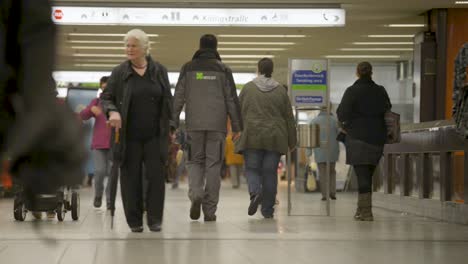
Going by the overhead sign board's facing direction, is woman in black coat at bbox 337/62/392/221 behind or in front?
in front

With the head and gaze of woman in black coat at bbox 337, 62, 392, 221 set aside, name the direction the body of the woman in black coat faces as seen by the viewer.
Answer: away from the camera

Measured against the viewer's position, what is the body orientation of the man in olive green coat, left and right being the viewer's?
facing away from the viewer

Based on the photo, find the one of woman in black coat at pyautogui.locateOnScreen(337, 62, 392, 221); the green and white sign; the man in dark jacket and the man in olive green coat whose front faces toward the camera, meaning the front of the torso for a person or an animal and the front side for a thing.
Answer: the green and white sign

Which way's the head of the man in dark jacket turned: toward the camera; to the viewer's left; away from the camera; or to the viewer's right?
away from the camera

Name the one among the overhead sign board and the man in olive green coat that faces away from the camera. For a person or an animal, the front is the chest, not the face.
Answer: the man in olive green coat

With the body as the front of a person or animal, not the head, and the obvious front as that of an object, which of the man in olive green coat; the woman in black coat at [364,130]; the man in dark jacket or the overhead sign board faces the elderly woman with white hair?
the overhead sign board

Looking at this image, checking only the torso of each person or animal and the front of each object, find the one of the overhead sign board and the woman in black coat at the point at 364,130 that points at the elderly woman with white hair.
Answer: the overhead sign board

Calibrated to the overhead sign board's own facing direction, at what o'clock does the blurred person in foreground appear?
The blurred person in foreground is roughly at 12 o'clock from the overhead sign board.

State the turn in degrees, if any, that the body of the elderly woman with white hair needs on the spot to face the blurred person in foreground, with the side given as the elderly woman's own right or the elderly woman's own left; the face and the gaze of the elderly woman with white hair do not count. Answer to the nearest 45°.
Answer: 0° — they already face them

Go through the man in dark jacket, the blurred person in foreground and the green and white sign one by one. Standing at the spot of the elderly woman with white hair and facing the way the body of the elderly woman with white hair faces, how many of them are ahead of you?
1

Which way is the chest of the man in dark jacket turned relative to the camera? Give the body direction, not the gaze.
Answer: away from the camera
